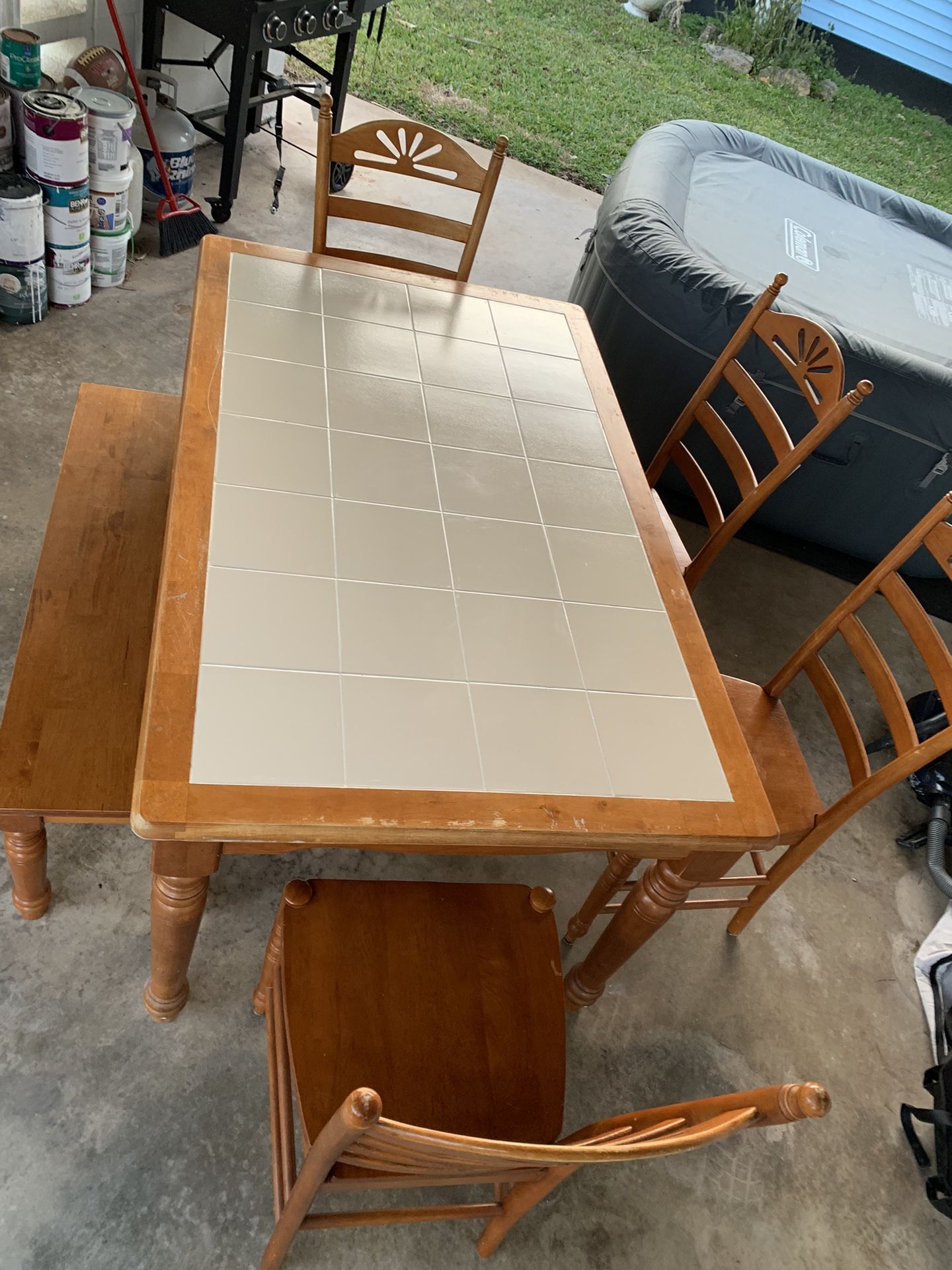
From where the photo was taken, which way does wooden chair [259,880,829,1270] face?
away from the camera

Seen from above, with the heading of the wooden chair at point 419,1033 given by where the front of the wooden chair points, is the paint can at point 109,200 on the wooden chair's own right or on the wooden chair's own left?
on the wooden chair's own left

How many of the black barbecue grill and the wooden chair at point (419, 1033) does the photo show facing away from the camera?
1

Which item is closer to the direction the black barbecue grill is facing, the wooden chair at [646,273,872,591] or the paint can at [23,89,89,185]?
the wooden chair

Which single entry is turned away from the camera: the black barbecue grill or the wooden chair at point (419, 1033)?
the wooden chair

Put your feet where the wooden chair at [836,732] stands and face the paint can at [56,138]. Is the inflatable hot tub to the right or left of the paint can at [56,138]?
right

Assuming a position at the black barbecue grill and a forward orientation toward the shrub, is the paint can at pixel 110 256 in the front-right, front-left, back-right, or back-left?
back-right

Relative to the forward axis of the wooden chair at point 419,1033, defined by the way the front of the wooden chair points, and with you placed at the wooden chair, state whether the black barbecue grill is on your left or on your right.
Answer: on your left

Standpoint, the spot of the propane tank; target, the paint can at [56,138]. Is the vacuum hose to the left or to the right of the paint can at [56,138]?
left

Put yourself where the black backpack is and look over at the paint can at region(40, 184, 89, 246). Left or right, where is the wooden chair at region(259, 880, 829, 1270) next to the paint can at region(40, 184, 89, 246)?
left

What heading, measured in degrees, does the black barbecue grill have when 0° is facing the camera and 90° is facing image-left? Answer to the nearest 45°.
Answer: approximately 315°

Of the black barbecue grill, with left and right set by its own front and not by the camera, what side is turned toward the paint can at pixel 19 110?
right
